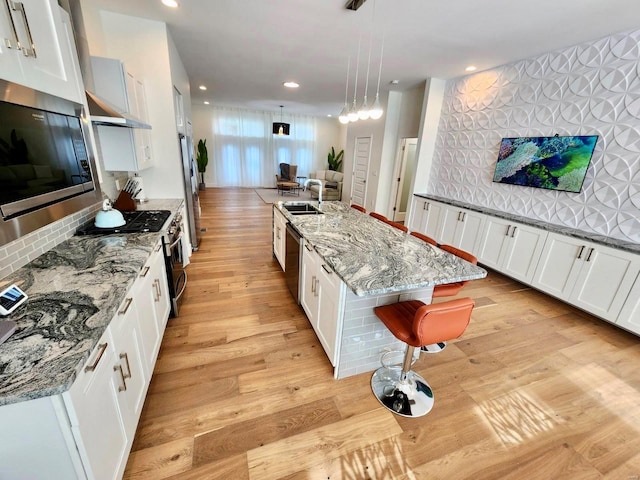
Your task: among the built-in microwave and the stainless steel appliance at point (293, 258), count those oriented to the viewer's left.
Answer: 1

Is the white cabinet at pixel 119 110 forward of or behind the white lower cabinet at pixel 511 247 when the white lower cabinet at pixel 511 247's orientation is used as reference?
forward

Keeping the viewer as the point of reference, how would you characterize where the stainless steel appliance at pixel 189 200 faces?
facing to the right of the viewer

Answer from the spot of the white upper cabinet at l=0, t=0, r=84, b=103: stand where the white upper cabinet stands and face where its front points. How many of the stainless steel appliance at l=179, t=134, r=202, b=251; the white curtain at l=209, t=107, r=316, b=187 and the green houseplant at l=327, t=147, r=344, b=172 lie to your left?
3

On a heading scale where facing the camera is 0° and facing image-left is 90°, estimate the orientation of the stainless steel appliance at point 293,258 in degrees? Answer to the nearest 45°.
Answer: approximately 90°

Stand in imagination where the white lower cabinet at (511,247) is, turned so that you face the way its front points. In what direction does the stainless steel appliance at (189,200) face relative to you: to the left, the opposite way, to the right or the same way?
the opposite way

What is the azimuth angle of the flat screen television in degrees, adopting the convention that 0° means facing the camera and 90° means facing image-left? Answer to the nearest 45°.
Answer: approximately 45°

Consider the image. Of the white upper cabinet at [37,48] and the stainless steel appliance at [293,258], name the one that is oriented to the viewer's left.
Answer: the stainless steel appliance

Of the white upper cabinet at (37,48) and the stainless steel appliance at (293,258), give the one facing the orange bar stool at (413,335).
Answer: the white upper cabinet

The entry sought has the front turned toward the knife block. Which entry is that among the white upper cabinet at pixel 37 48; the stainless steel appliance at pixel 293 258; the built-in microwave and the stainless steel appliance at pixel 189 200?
the stainless steel appliance at pixel 293 258

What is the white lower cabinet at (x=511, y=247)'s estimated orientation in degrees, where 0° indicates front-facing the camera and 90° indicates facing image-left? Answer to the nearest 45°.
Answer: approximately 45°

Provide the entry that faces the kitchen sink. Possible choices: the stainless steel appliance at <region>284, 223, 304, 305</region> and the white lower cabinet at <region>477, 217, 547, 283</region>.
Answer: the white lower cabinet

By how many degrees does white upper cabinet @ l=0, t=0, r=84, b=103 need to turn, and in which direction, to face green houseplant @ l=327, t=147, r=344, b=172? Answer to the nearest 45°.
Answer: approximately 90° to its left

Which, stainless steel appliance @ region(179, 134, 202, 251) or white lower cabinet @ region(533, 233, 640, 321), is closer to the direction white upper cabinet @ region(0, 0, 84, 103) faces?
the white lower cabinet
